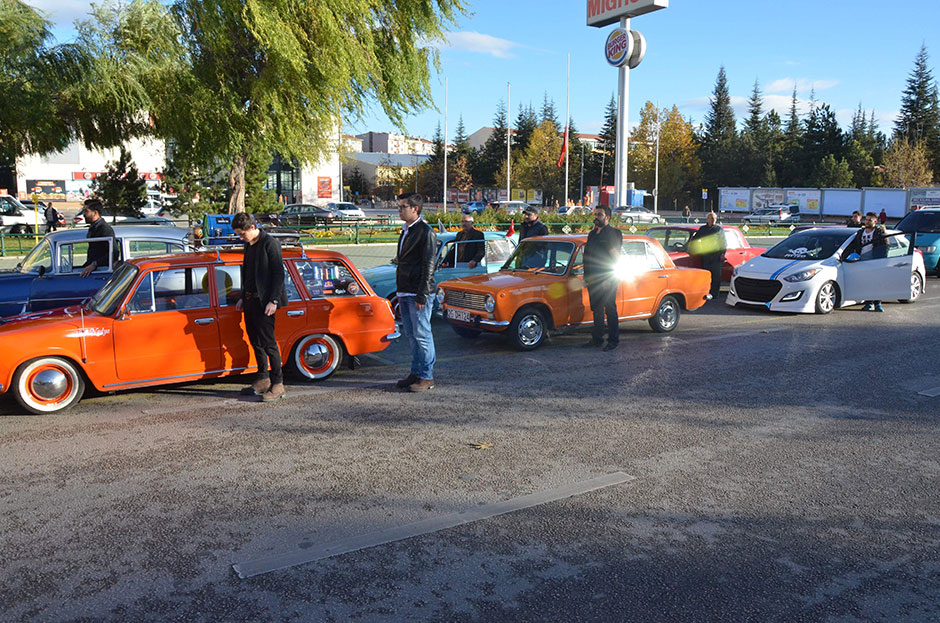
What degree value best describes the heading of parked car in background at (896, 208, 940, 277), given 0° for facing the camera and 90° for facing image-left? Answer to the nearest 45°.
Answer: approximately 45°

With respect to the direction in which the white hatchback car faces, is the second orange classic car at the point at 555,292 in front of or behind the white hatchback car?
in front

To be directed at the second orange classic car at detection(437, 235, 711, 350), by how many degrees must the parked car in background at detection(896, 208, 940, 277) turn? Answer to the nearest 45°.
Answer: approximately 45° to its left

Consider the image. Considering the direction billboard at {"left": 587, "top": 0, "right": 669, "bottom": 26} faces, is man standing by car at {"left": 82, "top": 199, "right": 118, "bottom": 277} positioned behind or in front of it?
in front

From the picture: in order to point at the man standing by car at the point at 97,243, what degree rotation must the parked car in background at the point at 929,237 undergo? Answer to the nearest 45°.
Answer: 0° — it already faces them

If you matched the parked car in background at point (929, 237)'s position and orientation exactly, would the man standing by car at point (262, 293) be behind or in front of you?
in front

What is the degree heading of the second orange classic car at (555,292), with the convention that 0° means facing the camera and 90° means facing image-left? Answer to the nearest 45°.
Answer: approximately 45°

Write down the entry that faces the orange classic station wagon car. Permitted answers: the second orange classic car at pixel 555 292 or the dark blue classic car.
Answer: the second orange classic car

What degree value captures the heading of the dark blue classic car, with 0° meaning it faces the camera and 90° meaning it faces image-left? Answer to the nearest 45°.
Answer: approximately 90°

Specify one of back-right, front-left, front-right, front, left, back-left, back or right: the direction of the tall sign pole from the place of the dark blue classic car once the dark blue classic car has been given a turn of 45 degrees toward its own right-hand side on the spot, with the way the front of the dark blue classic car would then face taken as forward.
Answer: right
